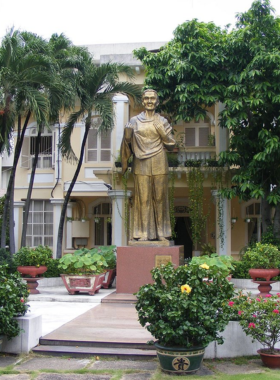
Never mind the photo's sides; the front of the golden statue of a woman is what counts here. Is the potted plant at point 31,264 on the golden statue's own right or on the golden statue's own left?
on the golden statue's own right

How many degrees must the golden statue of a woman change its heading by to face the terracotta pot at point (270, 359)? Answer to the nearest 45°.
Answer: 0° — it already faces it

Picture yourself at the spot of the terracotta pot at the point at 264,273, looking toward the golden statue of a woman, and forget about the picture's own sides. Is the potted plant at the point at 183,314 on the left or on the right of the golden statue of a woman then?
left

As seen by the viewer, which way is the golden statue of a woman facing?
toward the camera

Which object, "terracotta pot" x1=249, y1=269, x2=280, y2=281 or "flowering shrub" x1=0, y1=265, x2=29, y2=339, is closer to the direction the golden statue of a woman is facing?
the flowering shrub

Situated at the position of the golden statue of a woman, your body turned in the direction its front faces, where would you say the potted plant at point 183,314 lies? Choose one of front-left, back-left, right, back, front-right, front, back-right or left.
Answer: front

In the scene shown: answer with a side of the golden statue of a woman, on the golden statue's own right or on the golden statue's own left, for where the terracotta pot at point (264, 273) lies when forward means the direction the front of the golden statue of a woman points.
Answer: on the golden statue's own left

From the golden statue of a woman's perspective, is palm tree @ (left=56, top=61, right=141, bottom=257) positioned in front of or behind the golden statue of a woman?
behind

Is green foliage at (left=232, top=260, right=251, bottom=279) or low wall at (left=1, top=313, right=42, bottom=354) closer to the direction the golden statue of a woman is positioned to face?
the low wall

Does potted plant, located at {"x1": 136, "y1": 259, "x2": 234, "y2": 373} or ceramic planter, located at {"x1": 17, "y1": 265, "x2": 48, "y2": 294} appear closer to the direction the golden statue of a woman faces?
the potted plant

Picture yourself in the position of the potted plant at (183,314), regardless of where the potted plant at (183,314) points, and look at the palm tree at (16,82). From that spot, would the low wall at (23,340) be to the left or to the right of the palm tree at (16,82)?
left

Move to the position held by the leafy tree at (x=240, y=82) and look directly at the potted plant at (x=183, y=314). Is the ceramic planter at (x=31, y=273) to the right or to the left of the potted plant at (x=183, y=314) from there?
right
